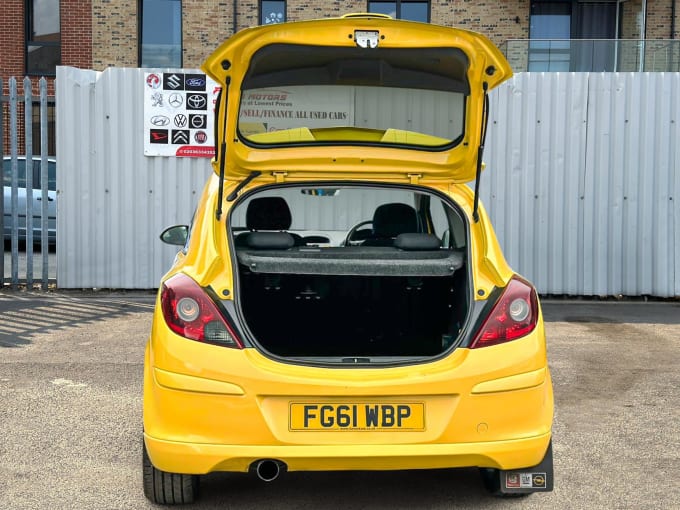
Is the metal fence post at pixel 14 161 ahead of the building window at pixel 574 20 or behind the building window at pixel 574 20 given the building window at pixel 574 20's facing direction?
ahead

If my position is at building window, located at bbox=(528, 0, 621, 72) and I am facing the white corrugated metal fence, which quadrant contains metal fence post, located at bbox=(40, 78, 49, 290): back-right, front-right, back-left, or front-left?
front-right

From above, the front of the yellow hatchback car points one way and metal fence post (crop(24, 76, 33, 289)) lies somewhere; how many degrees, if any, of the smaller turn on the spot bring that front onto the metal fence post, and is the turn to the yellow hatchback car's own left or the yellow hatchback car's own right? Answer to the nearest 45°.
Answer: approximately 45° to the yellow hatchback car's own left

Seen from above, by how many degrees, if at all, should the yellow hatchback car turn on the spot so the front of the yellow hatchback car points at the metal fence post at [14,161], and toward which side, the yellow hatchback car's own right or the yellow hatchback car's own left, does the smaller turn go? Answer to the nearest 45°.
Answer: approximately 45° to the yellow hatchback car's own left

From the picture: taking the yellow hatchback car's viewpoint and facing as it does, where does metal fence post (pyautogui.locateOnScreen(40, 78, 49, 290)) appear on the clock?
The metal fence post is roughly at 11 o'clock from the yellow hatchback car.

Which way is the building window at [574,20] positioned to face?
toward the camera

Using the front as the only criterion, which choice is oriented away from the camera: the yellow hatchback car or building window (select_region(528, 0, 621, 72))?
the yellow hatchback car

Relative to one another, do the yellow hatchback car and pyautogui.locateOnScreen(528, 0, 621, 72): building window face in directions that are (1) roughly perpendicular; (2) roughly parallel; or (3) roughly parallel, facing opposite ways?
roughly parallel, facing opposite ways

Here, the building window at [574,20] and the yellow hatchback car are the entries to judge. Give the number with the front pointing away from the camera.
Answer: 1

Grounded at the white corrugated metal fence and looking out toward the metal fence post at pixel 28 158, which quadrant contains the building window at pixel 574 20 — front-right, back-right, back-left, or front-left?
back-right

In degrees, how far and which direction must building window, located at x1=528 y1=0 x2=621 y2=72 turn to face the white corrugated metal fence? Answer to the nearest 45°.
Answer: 0° — it already faces it

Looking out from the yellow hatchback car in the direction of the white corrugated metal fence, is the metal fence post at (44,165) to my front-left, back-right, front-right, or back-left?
front-left

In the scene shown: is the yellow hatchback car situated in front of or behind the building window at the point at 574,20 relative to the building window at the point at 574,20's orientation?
in front

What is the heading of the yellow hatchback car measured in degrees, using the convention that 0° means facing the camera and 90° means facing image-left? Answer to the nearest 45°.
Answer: approximately 180°

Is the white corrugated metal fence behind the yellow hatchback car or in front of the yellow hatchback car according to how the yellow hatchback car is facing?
in front
